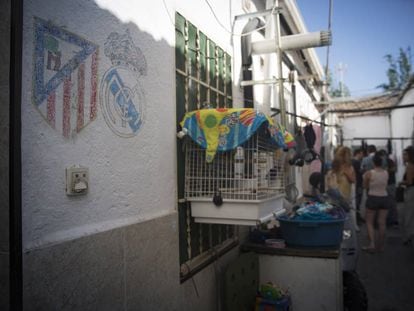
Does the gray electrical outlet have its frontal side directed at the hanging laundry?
no

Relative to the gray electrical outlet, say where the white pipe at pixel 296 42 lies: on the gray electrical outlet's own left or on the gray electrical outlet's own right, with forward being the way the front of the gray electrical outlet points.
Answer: on the gray electrical outlet's own left

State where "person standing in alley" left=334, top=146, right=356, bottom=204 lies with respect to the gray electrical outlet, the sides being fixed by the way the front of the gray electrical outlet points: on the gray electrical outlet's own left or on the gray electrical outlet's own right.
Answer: on the gray electrical outlet's own left

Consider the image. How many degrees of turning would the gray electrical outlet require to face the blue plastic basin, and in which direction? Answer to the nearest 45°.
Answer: approximately 45° to its left

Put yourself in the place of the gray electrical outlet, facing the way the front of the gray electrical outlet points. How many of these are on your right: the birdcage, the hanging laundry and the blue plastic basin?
0

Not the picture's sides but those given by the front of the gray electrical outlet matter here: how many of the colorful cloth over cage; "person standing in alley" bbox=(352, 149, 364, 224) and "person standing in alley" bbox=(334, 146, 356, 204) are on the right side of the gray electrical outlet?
0

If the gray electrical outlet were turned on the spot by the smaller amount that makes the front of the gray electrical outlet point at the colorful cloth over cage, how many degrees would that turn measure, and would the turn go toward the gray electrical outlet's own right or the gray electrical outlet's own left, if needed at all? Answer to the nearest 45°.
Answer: approximately 90° to the gray electrical outlet's own left

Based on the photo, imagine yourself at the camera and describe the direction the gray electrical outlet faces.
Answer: facing the viewer and to the right of the viewer

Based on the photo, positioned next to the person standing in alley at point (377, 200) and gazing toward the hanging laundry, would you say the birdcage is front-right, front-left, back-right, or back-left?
front-left

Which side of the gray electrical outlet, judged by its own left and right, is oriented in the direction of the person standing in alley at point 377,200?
left

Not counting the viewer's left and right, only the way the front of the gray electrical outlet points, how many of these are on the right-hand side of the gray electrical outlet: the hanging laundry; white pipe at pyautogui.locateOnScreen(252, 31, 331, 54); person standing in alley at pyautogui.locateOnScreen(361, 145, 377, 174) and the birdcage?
0
